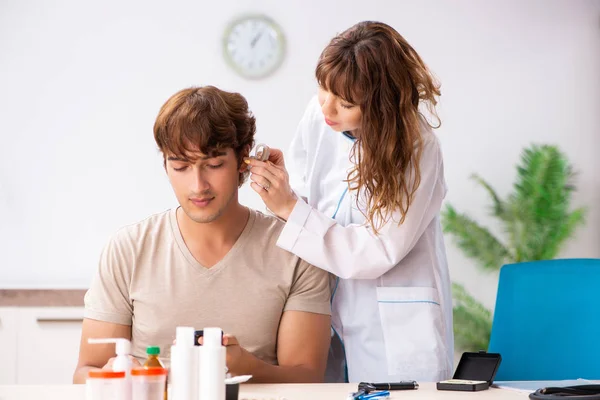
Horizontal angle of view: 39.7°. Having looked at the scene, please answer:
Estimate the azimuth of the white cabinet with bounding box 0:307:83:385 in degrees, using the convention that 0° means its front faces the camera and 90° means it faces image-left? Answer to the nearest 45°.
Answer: approximately 0°

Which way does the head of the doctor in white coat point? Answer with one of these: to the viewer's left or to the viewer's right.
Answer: to the viewer's left

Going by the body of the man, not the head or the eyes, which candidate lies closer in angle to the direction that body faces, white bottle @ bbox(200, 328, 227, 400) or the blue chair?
the white bottle

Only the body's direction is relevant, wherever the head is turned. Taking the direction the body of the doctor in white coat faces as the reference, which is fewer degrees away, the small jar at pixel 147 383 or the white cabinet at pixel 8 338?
the small jar

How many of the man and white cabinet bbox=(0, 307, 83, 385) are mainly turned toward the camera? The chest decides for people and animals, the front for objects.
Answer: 2

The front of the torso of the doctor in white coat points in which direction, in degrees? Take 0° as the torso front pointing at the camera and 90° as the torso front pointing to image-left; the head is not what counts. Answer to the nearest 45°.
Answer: approximately 45°

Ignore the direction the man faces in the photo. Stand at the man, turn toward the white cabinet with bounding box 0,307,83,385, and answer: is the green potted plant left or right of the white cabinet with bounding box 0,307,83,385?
right

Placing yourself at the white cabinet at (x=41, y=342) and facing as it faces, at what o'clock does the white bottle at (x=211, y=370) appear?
The white bottle is roughly at 12 o'clock from the white cabinet.
